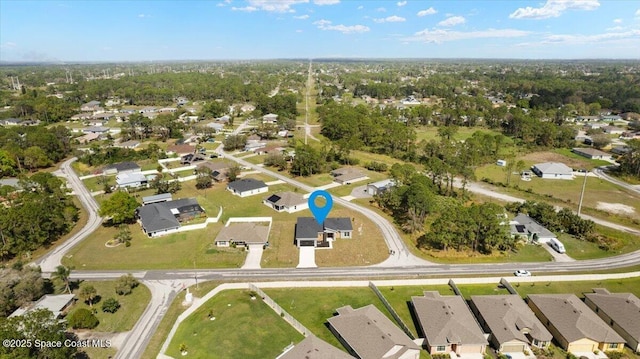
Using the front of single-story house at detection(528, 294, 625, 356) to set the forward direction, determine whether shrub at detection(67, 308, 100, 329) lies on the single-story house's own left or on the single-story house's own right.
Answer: on the single-story house's own right

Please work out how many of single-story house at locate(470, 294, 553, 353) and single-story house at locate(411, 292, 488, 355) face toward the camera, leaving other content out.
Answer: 2

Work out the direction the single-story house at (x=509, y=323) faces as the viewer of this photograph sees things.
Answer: facing the viewer

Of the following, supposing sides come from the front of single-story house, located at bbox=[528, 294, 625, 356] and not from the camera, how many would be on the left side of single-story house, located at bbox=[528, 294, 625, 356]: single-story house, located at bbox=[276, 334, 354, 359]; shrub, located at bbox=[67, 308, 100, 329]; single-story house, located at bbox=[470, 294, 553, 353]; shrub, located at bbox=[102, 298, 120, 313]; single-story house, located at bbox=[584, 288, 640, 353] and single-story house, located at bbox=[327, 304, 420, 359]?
1

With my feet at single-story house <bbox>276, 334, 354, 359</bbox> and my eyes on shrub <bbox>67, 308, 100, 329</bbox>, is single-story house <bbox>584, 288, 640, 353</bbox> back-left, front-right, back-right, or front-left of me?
back-right

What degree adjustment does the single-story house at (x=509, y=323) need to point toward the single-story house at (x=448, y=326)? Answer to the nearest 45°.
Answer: approximately 45° to its right

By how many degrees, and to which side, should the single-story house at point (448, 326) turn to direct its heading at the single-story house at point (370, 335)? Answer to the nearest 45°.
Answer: approximately 45° to its right

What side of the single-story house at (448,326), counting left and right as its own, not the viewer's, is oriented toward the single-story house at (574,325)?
left

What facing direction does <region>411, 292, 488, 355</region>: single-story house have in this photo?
toward the camera

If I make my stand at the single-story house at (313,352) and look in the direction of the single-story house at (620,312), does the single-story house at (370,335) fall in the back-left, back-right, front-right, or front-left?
front-left

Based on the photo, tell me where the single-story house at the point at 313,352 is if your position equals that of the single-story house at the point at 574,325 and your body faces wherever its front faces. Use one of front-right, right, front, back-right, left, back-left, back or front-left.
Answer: right

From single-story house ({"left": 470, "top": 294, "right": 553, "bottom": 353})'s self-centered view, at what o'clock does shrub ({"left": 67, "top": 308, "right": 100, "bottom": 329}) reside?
The shrub is roughly at 2 o'clock from the single-story house.

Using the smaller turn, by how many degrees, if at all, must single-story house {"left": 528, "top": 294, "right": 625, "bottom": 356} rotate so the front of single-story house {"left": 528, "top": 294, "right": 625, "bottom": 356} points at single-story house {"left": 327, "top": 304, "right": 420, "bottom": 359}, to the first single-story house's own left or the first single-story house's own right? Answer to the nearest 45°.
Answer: approximately 90° to the first single-story house's own right
